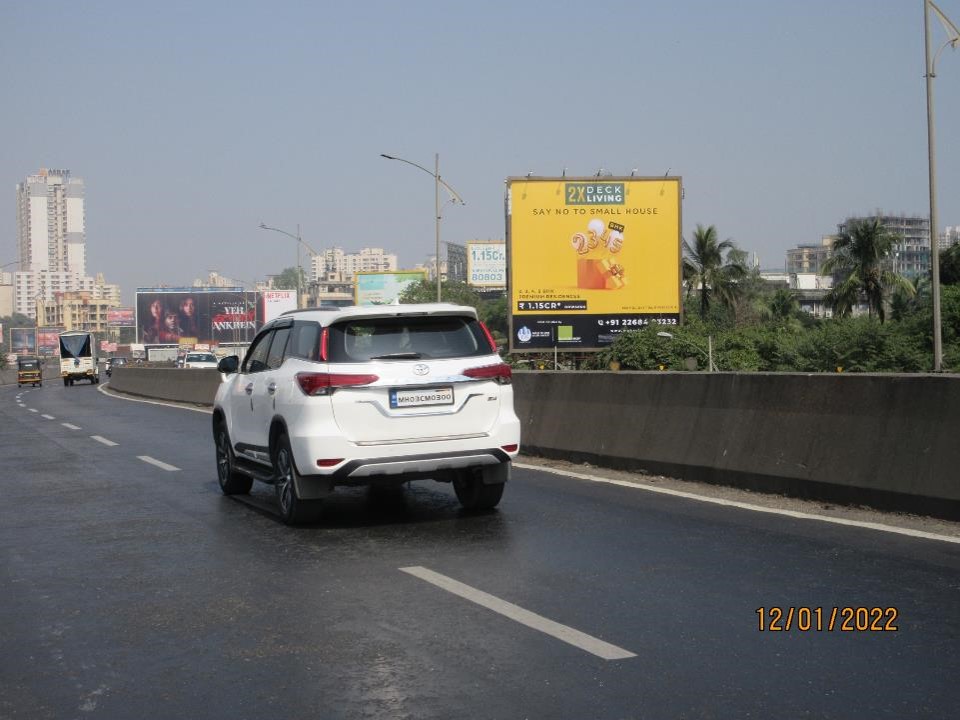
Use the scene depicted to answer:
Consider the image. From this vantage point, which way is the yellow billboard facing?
toward the camera

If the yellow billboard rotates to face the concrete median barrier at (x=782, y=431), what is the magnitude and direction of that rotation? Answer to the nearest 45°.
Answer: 0° — it already faces it

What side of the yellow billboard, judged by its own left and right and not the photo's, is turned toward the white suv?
front

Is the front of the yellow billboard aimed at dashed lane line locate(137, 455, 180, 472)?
yes

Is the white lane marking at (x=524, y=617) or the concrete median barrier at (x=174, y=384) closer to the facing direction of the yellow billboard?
the white lane marking

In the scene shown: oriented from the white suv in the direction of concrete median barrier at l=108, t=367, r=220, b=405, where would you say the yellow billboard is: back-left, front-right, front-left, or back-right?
front-right

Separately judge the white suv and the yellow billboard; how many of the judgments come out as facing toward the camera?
1

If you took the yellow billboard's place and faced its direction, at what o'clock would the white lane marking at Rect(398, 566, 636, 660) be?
The white lane marking is roughly at 12 o'clock from the yellow billboard.

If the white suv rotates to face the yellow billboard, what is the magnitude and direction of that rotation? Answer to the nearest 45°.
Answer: approximately 45° to its right

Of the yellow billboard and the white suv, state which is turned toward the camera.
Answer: the yellow billboard

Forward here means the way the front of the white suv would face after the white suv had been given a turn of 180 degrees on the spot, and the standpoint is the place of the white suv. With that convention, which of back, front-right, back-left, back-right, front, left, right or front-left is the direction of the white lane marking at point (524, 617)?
front-right

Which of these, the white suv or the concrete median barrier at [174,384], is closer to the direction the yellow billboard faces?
the white suv

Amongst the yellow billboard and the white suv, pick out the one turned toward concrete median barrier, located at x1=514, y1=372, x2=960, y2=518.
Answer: the yellow billboard

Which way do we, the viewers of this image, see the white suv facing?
facing away from the viewer and to the left of the viewer
